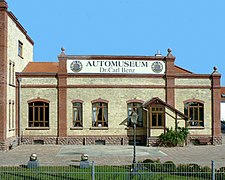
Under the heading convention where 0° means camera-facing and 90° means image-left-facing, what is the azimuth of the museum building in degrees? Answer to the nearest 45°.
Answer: approximately 0°

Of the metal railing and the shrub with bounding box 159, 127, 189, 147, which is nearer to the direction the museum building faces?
the metal railing

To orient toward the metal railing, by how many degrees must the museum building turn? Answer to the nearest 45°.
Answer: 0° — it already faces it
